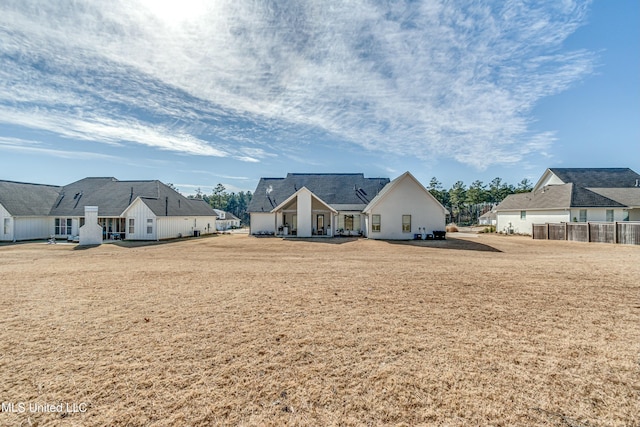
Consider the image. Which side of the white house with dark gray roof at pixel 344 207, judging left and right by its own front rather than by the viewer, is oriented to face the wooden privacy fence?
right

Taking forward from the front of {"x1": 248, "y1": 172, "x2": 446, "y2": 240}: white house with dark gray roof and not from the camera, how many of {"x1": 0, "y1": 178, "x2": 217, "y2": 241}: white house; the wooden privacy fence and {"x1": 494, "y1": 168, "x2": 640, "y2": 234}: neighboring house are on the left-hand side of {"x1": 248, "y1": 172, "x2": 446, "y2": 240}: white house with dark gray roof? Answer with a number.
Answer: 1

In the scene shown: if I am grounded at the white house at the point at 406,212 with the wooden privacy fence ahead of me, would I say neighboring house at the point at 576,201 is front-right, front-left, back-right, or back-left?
front-left

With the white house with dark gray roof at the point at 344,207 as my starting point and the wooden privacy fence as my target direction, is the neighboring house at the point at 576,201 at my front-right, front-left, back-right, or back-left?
front-left

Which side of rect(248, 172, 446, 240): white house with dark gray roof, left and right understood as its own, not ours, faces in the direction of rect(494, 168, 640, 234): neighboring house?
right

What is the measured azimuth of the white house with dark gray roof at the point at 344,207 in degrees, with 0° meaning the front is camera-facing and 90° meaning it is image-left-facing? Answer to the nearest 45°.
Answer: approximately 180°

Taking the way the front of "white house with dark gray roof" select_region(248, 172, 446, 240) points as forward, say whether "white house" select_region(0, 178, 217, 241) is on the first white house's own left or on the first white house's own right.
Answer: on the first white house's own left
